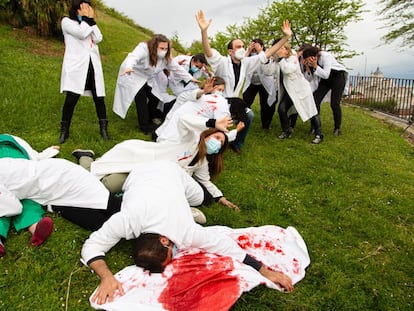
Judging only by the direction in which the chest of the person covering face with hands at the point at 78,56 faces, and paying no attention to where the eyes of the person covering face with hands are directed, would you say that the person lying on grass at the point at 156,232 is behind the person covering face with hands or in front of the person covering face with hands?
in front

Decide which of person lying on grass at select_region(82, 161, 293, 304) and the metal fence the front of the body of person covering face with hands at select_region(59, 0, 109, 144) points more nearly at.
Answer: the person lying on grass

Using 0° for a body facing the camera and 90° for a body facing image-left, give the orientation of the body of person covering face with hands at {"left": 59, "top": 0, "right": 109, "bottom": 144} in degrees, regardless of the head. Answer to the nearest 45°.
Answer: approximately 315°

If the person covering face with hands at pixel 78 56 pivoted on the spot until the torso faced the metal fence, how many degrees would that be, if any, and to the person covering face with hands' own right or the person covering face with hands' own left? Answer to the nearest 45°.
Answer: approximately 90° to the person covering face with hands' own left
